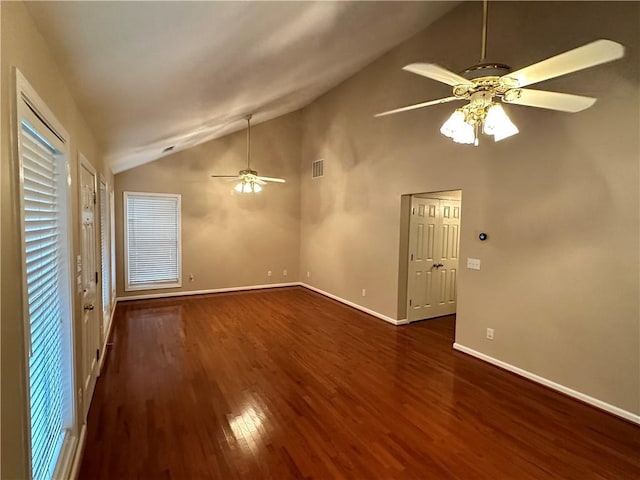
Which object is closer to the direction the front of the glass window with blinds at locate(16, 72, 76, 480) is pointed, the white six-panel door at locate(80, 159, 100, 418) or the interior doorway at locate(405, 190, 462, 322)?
the interior doorway

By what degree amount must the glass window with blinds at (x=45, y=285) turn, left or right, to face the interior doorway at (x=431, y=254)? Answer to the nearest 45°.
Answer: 0° — it already faces it

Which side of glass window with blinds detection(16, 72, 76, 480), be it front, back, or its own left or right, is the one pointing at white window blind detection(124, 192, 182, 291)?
left

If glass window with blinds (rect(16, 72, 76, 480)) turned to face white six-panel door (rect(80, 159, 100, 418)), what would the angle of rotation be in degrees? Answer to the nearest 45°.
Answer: approximately 90° to its left

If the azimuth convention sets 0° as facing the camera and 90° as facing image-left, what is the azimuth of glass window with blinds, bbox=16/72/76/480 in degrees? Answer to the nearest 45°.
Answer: approximately 270°

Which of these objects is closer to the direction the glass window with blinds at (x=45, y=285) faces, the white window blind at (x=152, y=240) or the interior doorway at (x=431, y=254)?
the interior doorway

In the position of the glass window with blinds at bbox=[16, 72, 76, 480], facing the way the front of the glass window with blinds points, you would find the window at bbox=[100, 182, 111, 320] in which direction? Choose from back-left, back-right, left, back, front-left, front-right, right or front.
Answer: left
